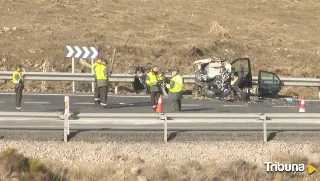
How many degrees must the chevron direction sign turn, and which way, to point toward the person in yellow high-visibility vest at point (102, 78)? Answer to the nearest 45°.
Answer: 0° — it already faces them

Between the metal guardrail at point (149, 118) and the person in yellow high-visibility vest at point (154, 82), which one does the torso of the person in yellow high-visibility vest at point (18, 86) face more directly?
the person in yellow high-visibility vest

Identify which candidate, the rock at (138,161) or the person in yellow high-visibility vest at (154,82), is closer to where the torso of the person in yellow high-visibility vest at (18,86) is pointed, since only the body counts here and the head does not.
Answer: the person in yellow high-visibility vest

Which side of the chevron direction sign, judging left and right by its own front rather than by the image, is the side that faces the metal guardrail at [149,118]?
front

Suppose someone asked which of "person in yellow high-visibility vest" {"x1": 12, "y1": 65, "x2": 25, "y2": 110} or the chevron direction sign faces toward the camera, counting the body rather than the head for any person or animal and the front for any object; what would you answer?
the chevron direction sign

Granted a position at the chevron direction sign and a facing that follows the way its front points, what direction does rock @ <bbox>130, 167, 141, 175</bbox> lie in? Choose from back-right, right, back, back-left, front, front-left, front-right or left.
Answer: front

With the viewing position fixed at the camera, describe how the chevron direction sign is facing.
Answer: facing the viewer

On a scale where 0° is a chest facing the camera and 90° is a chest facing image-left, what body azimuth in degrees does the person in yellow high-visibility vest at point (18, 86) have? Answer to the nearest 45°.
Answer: approximately 270°

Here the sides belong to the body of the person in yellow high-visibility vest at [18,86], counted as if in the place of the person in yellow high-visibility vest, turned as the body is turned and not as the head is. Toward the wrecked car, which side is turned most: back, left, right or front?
front

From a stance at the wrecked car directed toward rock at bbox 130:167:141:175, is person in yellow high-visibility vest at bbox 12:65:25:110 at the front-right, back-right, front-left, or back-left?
front-right

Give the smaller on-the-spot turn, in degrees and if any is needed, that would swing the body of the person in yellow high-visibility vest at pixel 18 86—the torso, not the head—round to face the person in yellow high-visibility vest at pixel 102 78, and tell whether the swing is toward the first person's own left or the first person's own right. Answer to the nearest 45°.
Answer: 0° — they already face them

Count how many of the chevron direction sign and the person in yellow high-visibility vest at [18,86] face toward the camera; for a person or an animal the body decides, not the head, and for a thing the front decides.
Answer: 1

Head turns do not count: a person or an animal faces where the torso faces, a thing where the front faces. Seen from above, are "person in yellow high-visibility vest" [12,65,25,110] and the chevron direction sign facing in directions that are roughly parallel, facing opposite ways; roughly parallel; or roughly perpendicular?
roughly perpendicular
